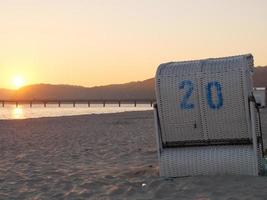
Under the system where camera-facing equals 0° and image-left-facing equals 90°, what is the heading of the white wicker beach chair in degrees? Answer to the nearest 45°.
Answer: approximately 180°
